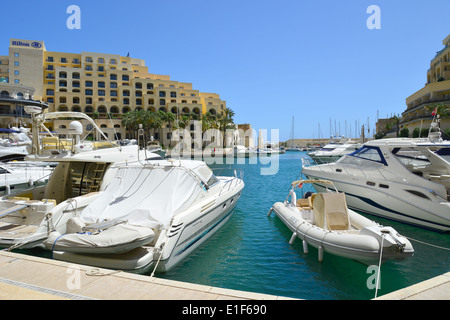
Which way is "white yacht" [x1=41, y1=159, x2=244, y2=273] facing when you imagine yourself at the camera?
facing away from the viewer and to the right of the viewer

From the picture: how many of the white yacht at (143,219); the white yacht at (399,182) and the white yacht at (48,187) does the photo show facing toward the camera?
0

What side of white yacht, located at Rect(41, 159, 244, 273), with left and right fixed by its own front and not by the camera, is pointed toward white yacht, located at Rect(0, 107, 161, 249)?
left

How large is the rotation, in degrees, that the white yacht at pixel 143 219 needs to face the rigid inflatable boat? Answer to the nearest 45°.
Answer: approximately 45° to its right

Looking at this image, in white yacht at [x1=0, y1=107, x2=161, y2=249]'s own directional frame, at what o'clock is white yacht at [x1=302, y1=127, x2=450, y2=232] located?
white yacht at [x1=302, y1=127, x2=450, y2=232] is roughly at 2 o'clock from white yacht at [x1=0, y1=107, x2=161, y2=249].

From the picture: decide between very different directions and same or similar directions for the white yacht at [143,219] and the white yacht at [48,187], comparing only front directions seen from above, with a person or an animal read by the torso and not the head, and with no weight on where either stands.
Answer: same or similar directions

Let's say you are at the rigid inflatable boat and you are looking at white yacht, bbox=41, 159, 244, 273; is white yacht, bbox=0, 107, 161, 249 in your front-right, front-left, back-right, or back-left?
front-right

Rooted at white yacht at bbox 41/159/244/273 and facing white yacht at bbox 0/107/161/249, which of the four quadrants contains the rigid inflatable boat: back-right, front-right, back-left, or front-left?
back-right

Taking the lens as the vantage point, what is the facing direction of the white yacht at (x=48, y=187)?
facing away from the viewer and to the right of the viewer

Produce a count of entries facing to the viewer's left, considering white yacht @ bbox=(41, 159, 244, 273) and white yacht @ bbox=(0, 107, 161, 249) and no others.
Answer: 0

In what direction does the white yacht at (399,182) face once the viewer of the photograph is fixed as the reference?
facing away from the viewer and to the left of the viewer
